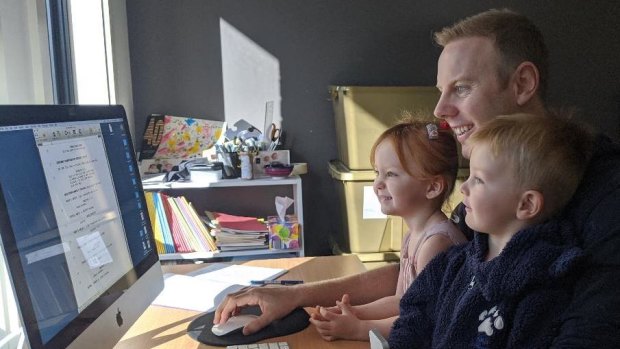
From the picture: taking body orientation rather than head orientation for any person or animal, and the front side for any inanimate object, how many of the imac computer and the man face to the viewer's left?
1

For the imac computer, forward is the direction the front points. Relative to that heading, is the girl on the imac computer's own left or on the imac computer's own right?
on the imac computer's own left

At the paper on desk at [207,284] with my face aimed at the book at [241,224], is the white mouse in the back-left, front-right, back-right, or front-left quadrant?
back-right

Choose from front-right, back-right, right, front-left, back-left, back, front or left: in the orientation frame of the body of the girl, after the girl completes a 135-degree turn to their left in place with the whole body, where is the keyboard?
right

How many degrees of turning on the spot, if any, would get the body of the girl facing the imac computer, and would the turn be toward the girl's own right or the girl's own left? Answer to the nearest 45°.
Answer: approximately 45° to the girl's own left

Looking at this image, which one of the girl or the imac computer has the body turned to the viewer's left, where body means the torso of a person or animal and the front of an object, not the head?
the girl

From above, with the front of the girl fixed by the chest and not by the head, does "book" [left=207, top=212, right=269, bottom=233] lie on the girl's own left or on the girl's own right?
on the girl's own right

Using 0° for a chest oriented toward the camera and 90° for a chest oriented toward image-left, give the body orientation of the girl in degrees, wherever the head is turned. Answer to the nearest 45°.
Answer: approximately 90°

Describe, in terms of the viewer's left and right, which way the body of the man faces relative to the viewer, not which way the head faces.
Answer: facing to the left of the viewer

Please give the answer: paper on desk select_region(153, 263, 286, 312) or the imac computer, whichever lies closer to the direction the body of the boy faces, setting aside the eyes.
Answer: the imac computer

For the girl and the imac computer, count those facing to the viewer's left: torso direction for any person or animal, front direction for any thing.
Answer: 1

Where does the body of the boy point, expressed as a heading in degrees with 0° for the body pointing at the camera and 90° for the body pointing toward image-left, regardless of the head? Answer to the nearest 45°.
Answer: approximately 45°

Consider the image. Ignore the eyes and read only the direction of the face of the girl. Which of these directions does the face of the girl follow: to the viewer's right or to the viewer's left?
to the viewer's left

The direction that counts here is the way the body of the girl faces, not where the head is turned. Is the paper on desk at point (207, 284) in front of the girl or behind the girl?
in front
